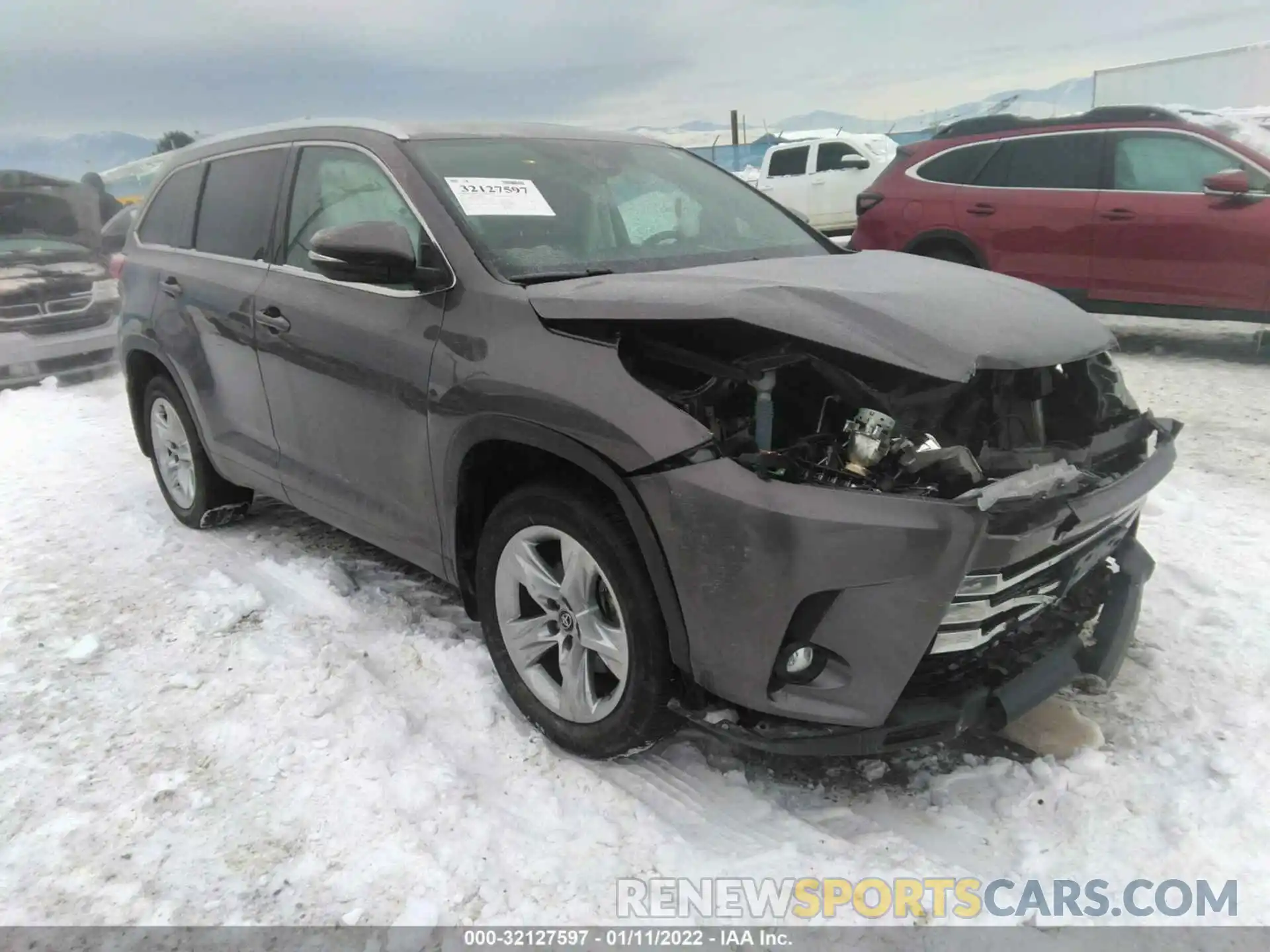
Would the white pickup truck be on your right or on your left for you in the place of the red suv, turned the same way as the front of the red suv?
on your left

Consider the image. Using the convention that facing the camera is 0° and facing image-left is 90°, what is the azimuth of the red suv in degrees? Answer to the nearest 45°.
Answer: approximately 270°

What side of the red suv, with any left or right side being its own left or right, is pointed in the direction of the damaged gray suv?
right

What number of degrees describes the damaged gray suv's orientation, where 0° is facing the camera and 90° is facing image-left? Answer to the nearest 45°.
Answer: approximately 315°

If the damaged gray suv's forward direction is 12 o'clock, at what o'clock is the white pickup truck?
The white pickup truck is roughly at 8 o'clock from the damaged gray suv.

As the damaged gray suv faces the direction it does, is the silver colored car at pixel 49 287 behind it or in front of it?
behind

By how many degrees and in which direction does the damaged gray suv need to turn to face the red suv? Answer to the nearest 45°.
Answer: approximately 90° to its left
